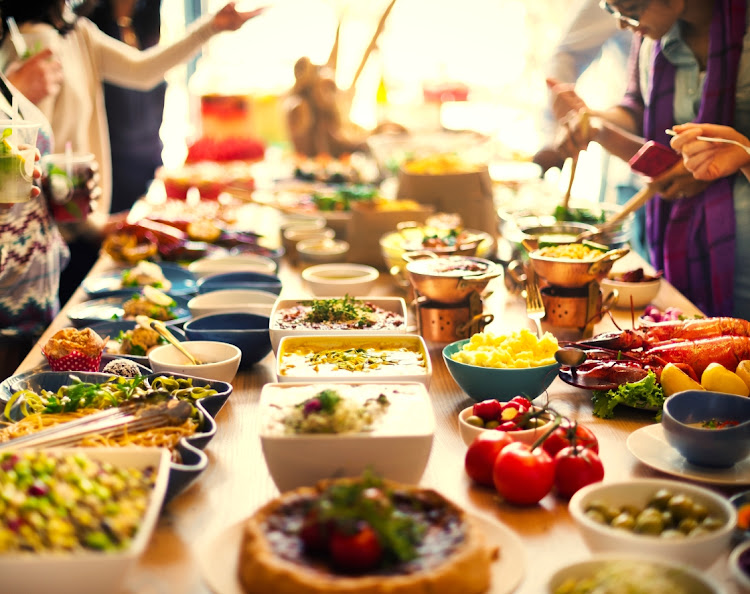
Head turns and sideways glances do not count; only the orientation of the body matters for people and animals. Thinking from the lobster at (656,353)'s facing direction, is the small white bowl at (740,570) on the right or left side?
on its left

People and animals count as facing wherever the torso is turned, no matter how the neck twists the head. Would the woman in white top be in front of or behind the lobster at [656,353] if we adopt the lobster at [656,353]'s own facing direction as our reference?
in front

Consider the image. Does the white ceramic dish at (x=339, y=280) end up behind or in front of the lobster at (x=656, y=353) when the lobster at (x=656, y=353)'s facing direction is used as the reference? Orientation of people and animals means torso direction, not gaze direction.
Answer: in front

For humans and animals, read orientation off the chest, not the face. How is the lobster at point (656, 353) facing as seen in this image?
to the viewer's left

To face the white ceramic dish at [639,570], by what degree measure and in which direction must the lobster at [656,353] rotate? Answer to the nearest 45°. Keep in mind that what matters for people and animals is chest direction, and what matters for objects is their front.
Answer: approximately 90° to its left

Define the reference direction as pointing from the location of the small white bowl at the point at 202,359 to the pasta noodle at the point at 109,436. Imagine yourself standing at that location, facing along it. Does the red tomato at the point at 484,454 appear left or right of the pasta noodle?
left

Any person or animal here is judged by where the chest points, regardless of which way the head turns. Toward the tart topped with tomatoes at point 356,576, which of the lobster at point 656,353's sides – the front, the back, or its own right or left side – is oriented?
left

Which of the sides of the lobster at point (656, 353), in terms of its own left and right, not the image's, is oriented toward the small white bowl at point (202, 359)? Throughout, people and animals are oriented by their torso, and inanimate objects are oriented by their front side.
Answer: front

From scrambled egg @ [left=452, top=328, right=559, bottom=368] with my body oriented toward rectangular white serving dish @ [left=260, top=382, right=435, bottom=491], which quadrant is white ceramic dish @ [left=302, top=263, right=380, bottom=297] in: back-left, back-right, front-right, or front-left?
back-right
